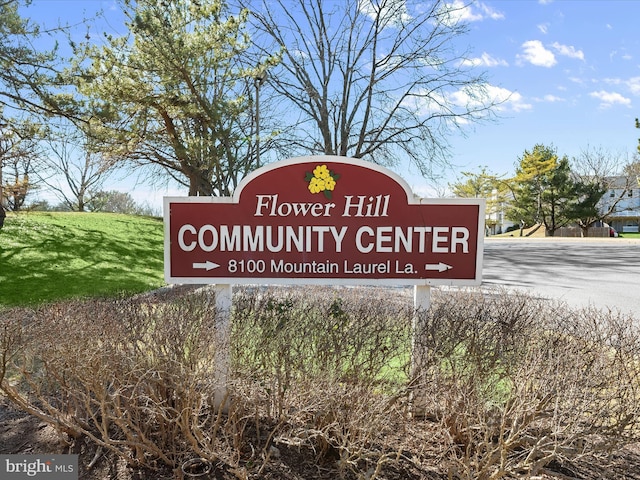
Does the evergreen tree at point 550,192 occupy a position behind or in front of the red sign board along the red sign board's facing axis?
behind

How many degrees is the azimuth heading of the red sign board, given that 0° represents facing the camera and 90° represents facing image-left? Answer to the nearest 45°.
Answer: approximately 0°

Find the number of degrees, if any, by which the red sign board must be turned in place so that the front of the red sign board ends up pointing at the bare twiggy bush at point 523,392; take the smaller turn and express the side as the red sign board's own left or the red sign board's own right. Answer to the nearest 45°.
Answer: approximately 45° to the red sign board's own left

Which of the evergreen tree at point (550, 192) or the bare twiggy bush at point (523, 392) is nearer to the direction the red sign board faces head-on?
the bare twiggy bush

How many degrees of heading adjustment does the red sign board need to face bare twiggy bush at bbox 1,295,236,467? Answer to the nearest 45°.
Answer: approximately 45° to its right
